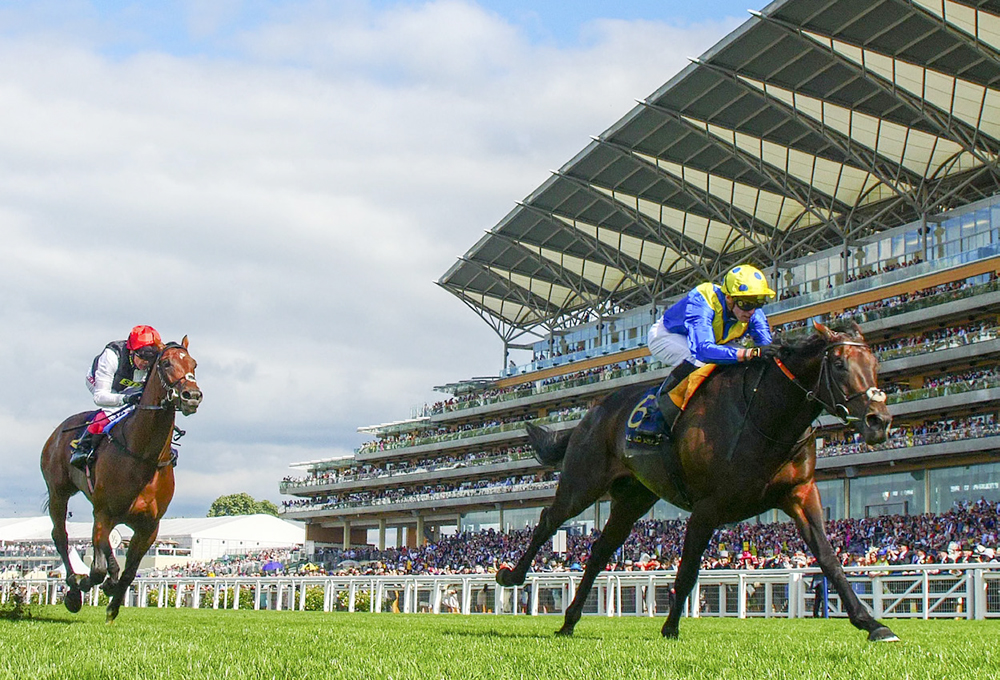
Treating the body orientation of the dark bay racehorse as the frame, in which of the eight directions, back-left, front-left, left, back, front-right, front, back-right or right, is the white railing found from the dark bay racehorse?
back-left

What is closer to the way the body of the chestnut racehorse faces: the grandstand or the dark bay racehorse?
the dark bay racehorse

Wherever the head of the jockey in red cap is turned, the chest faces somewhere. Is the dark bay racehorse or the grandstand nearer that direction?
the dark bay racehorse

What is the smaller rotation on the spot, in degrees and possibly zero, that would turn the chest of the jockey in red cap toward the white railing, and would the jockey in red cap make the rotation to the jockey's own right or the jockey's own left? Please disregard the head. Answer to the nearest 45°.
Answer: approximately 90° to the jockey's own left

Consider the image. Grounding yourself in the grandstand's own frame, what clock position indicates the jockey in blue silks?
The jockey in blue silks is roughly at 11 o'clock from the grandstand.

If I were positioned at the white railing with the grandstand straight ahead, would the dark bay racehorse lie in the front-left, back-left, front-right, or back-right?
back-right

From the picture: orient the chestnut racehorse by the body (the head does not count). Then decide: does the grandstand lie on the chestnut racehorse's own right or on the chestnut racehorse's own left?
on the chestnut racehorse's own left

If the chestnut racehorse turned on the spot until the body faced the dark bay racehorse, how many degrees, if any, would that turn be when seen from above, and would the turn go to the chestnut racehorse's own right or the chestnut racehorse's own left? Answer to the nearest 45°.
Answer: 0° — it already faces it

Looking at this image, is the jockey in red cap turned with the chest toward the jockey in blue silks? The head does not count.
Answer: yes

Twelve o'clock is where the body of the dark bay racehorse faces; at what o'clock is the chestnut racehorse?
The chestnut racehorse is roughly at 5 o'clock from the dark bay racehorse.

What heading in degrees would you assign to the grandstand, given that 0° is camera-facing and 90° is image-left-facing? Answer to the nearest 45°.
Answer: approximately 45°

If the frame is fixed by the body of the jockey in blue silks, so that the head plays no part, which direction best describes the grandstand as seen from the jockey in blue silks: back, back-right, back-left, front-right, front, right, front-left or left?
back-left
